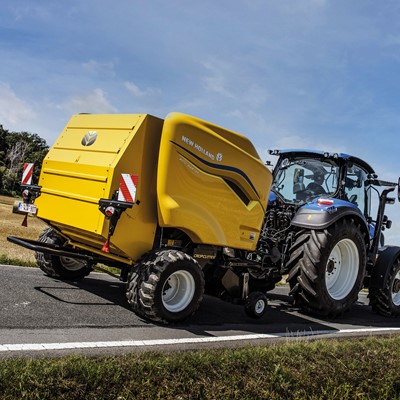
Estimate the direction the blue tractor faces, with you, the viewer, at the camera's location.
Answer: facing away from the viewer and to the right of the viewer
